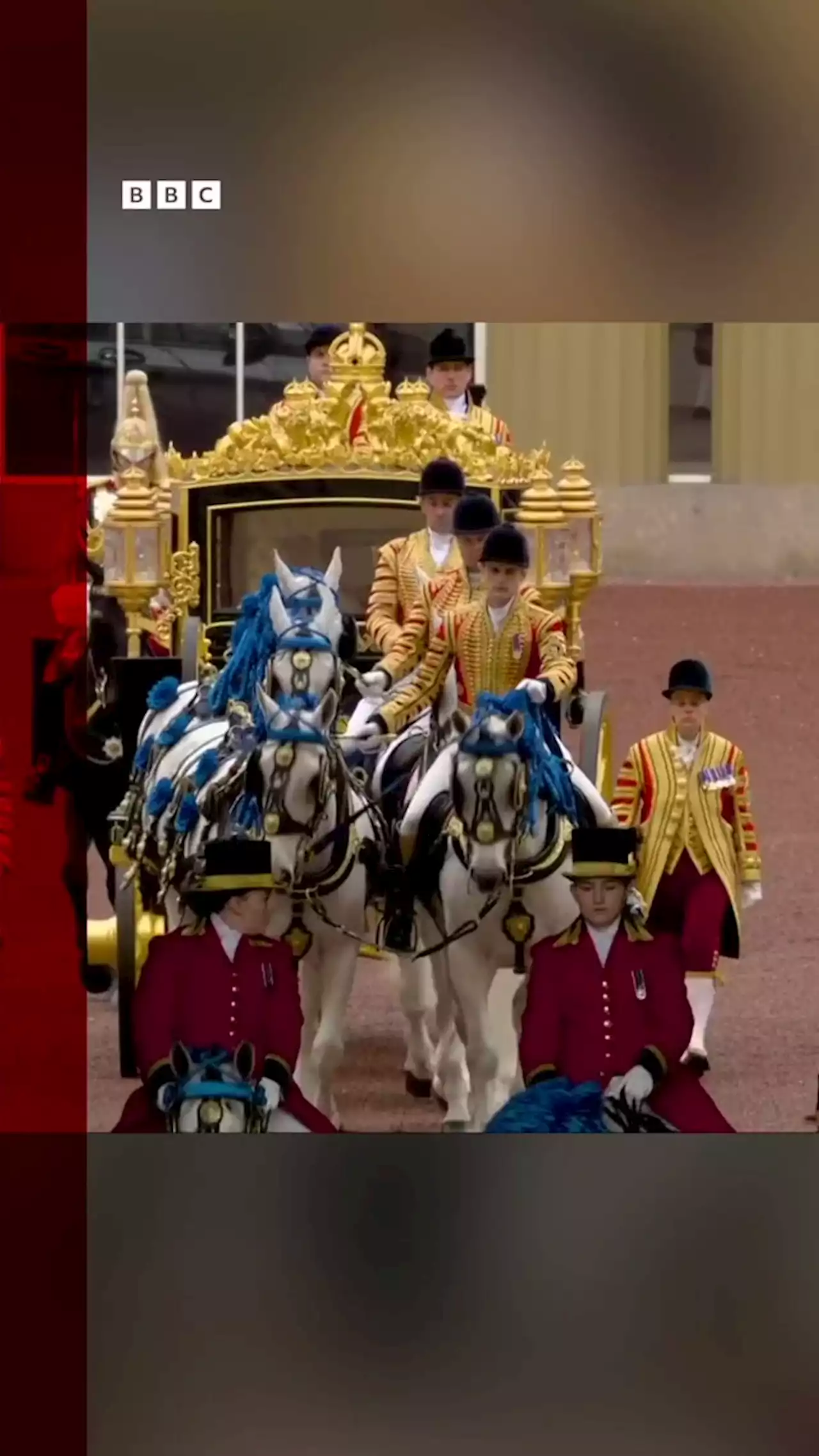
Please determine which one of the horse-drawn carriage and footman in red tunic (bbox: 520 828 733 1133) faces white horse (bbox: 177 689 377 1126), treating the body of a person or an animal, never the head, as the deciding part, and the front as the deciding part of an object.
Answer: the horse-drawn carriage

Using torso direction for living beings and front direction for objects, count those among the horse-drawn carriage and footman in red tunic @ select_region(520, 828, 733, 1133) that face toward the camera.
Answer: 2

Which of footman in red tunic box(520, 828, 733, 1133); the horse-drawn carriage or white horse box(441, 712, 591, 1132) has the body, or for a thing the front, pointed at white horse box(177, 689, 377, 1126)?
the horse-drawn carriage

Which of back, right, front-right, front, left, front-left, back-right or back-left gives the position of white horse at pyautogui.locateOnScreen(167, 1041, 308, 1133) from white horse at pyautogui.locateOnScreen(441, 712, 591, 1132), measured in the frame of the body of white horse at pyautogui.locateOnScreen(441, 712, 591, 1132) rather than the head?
front-right

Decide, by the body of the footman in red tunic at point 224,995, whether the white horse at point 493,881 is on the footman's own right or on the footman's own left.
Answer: on the footman's own left

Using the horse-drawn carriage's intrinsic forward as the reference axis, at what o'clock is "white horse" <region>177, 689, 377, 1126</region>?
The white horse is roughly at 12 o'clock from the horse-drawn carriage.

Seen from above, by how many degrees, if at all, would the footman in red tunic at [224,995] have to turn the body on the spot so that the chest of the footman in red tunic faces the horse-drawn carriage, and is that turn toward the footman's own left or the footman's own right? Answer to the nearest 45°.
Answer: approximately 180°

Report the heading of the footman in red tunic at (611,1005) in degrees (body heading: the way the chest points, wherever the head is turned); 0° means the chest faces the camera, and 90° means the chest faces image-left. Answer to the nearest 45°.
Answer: approximately 0°

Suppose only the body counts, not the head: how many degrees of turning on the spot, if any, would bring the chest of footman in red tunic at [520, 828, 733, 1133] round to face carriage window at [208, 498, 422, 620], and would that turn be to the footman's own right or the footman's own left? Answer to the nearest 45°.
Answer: approximately 135° to the footman's own right
